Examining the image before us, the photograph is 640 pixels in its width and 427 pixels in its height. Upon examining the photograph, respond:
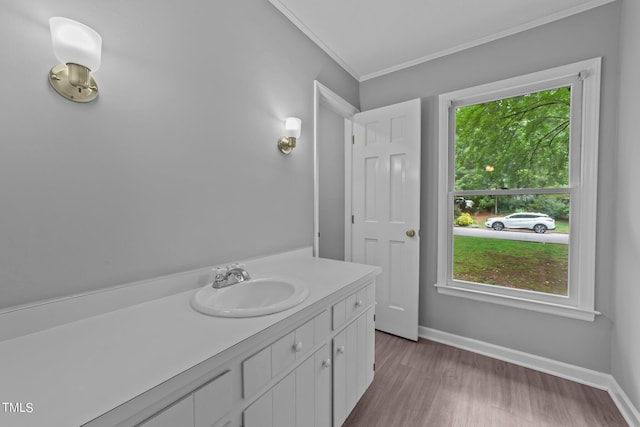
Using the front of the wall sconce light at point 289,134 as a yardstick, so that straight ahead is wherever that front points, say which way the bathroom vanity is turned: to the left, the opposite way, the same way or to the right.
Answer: the same way

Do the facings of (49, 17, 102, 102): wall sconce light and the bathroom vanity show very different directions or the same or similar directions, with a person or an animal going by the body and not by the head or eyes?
same or similar directions

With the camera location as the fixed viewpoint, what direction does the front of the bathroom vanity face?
facing the viewer and to the right of the viewer

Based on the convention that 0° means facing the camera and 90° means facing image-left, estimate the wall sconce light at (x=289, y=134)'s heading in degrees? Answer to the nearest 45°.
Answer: approximately 315°

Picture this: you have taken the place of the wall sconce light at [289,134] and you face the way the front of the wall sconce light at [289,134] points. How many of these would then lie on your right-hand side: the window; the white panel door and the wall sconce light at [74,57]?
1

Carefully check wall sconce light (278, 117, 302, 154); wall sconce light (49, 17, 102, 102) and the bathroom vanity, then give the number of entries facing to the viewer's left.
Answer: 0

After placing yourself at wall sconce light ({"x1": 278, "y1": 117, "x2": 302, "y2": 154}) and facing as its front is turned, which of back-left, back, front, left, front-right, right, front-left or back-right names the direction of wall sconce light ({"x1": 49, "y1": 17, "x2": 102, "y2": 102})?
right

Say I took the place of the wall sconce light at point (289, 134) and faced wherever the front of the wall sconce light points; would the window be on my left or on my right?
on my left

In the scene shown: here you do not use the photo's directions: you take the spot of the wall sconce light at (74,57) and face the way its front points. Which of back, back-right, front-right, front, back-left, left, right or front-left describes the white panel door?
front-left

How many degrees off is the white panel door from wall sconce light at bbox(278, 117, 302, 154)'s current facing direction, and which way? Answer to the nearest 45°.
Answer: approximately 90° to its left
